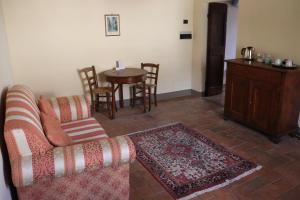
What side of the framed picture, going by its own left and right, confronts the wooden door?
left

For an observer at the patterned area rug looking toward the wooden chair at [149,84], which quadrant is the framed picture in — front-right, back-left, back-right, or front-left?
front-left

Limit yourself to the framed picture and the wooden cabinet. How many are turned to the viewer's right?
0

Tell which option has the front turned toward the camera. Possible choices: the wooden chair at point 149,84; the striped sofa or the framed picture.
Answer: the framed picture

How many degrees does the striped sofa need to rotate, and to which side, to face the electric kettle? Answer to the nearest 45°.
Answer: approximately 45° to its left

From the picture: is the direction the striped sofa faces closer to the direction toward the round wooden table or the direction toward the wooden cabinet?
the wooden cabinet

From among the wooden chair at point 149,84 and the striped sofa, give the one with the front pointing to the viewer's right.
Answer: the striped sofa

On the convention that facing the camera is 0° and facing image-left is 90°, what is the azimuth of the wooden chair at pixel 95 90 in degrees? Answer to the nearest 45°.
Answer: approximately 315°

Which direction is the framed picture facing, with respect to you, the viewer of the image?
facing the viewer

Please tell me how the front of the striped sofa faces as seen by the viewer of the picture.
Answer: facing to the right of the viewer

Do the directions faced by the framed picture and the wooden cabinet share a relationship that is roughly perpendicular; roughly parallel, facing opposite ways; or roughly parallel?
roughly perpendicular

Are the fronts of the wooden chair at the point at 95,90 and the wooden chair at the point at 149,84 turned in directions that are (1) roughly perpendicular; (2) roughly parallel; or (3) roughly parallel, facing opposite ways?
roughly parallel, facing opposite ways

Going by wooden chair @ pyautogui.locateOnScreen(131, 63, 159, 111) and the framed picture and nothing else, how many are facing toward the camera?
1
